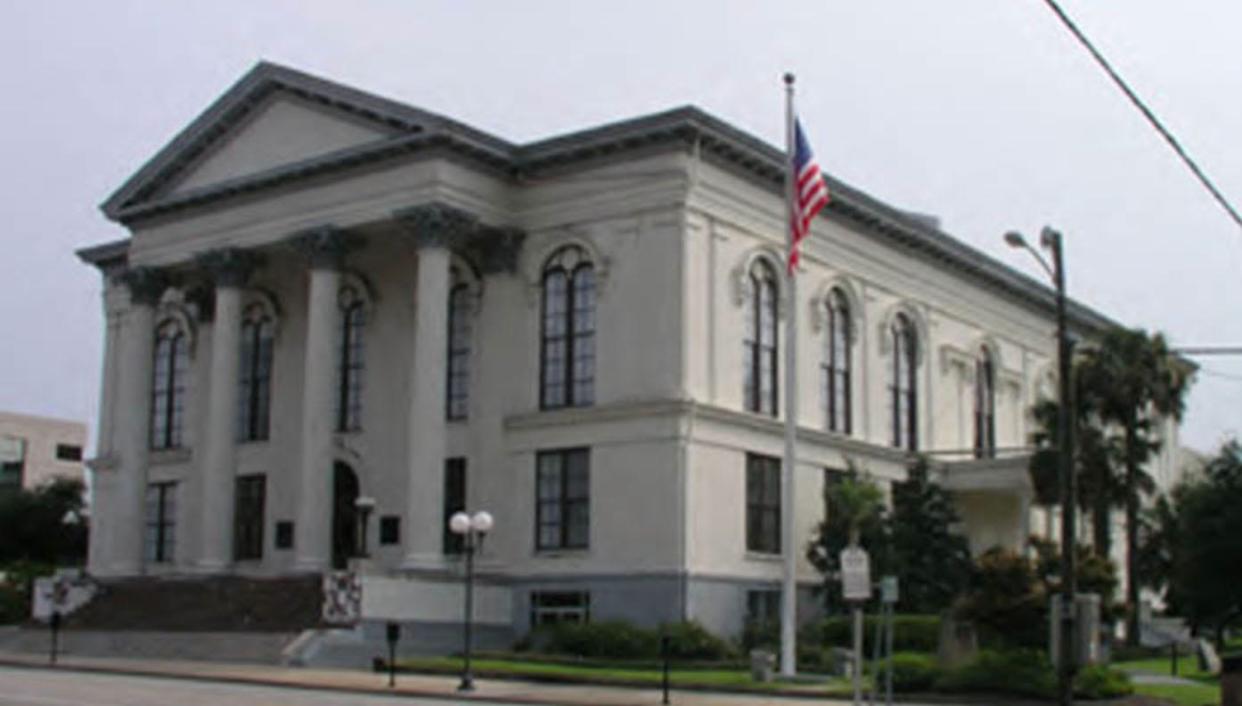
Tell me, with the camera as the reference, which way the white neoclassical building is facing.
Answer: facing the viewer and to the left of the viewer

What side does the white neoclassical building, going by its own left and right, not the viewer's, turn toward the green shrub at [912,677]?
left

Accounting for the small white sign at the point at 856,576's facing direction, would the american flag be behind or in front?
behind

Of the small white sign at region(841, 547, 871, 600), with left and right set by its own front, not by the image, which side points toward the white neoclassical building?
back

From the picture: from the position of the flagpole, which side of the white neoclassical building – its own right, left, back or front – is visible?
left

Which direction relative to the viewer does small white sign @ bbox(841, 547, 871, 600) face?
toward the camera

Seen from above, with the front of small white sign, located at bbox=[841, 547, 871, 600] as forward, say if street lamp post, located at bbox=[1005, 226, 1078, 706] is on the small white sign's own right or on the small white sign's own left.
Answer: on the small white sign's own left

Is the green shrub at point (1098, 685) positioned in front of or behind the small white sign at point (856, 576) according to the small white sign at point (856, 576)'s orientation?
behind

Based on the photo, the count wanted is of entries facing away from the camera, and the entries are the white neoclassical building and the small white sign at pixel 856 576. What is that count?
0

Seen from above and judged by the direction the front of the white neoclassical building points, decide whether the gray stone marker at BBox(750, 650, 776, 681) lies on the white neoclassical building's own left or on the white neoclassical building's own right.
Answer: on the white neoclassical building's own left

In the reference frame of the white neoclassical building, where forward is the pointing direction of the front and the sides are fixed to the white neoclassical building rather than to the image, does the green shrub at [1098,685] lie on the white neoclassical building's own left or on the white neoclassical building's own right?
on the white neoclassical building's own left

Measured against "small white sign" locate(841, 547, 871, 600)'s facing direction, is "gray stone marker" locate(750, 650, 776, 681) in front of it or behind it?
behind
